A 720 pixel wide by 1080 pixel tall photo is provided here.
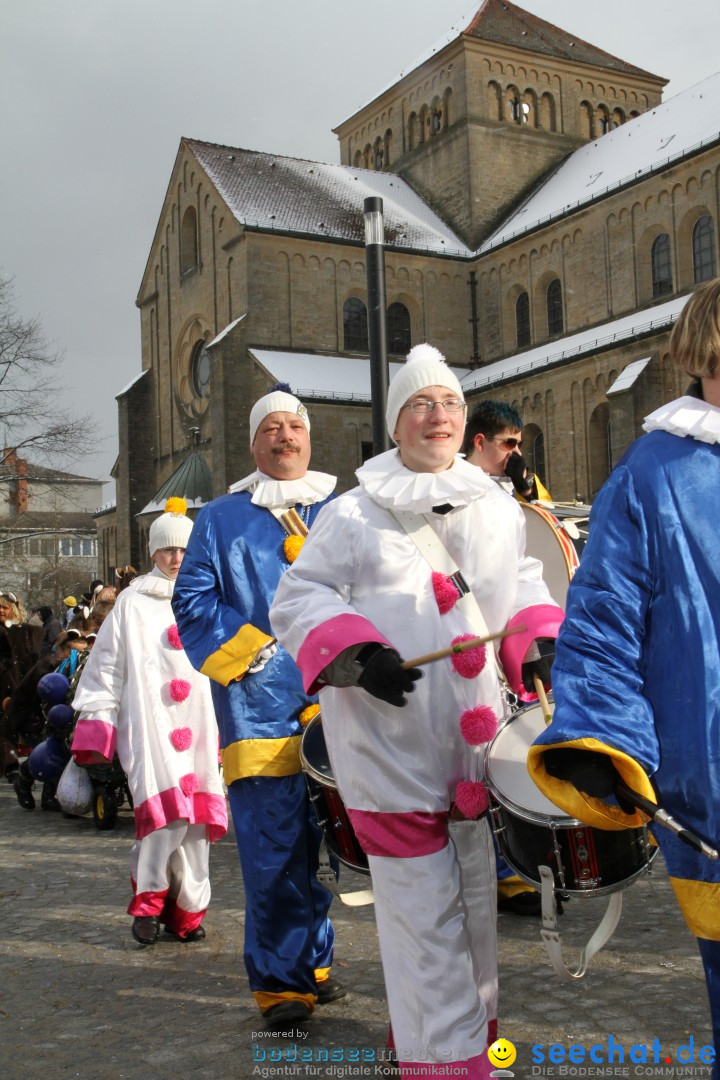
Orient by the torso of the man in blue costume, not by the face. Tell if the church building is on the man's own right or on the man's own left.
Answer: on the man's own left

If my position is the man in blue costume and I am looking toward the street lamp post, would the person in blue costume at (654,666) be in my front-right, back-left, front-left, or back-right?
back-right

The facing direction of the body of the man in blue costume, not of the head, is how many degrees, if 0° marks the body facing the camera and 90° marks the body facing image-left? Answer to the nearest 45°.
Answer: approximately 315°
